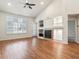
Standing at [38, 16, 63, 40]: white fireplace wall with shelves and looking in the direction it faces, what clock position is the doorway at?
The doorway is roughly at 8 o'clock from the white fireplace wall with shelves.

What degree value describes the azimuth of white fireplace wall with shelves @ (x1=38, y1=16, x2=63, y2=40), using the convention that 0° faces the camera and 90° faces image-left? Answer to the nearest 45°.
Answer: approximately 45°

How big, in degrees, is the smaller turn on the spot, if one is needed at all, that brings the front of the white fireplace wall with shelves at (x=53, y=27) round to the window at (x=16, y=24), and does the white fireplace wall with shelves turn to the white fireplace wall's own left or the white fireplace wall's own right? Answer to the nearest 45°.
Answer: approximately 45° to the white fireplace wall's own right
